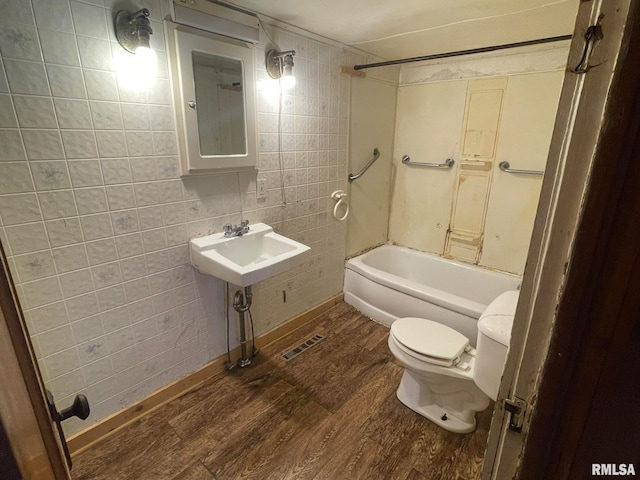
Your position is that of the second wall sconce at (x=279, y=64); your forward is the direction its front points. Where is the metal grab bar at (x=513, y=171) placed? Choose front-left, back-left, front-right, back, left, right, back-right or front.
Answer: front-left

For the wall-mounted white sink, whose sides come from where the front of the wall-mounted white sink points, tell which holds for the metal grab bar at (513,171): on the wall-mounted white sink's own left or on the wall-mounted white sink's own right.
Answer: on the wall-mounted white sink's own left

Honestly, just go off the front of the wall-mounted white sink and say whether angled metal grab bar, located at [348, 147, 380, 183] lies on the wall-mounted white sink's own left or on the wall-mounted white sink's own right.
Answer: on the wall-mounted white sink's own left

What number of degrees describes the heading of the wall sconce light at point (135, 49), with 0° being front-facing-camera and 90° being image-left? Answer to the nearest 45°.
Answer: approximately 315°

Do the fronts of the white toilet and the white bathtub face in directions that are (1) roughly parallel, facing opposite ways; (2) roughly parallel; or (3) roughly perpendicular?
roughly perpendicular

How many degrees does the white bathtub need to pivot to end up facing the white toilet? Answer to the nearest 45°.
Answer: approximately 45° to its left

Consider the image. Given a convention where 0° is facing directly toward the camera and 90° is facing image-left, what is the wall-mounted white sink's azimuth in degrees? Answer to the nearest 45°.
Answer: approximately 315°

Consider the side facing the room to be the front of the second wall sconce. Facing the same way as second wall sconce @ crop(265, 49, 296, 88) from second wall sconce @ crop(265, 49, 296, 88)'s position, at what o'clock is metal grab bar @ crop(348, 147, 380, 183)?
The metal grab bar is roughly at 9 o'clock from the second wall sconce.

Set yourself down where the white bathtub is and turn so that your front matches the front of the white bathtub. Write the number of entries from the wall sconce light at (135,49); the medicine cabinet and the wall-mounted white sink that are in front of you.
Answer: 3
